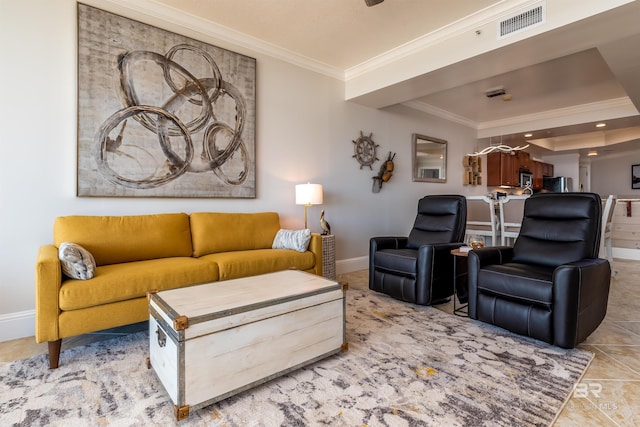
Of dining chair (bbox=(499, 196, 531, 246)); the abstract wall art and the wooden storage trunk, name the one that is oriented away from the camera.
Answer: the dining chair

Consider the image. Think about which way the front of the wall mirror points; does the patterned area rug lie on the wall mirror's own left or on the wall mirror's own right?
on the wall mirror's own right

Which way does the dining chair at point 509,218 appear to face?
away from the camera

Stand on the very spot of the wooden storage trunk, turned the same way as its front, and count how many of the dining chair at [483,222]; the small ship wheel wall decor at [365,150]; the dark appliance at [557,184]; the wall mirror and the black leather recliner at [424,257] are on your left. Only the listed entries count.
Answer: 5

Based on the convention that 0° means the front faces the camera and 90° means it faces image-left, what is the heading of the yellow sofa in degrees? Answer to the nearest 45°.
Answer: approximately 315°

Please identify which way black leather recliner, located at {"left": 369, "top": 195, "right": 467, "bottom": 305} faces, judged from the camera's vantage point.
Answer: facing the viewer and to the left of the viewer

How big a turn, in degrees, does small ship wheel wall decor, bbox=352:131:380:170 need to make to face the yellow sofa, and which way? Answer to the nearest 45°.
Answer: approximately 90° to its right

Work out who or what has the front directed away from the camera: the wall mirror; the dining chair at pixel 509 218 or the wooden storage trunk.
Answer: the dining chair

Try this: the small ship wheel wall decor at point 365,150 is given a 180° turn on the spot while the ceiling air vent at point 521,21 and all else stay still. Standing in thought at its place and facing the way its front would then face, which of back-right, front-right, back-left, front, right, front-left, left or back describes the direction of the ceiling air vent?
back

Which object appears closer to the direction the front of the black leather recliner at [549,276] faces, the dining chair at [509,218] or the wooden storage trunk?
the wooden storage trunk

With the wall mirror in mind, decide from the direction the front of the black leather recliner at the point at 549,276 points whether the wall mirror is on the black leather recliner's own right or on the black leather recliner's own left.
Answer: on the black leather recliner's own right

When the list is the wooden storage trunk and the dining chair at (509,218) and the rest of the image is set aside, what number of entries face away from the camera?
1

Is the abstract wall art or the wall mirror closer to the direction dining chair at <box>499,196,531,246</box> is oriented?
the wall mirror

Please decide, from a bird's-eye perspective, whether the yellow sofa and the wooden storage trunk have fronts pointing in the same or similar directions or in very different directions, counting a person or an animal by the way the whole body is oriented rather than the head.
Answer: same or similar directions

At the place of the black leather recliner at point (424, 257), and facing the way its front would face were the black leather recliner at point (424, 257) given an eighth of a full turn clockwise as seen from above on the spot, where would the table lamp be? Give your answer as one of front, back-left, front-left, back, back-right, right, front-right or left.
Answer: front

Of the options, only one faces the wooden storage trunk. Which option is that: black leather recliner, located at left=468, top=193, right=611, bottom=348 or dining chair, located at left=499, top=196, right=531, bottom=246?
the black leather recliner

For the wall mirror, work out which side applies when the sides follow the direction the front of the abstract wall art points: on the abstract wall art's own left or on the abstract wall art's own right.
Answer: on the abstract wall art's own left

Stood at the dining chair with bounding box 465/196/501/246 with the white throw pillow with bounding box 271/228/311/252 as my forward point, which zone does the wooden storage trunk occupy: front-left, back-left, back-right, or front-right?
front-left

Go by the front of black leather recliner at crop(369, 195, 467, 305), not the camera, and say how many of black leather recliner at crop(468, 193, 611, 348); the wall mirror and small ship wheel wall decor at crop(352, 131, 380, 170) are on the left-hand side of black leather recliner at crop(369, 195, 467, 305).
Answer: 1
